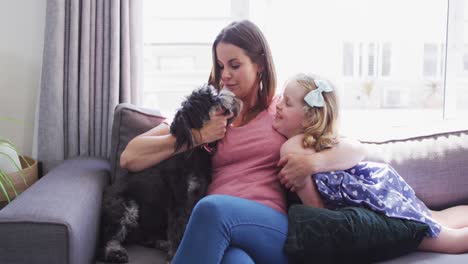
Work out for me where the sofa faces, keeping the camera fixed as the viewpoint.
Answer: facing the viewer

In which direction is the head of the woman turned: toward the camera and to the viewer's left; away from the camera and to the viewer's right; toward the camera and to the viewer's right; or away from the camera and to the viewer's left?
toward the camera and to the viewer's left
